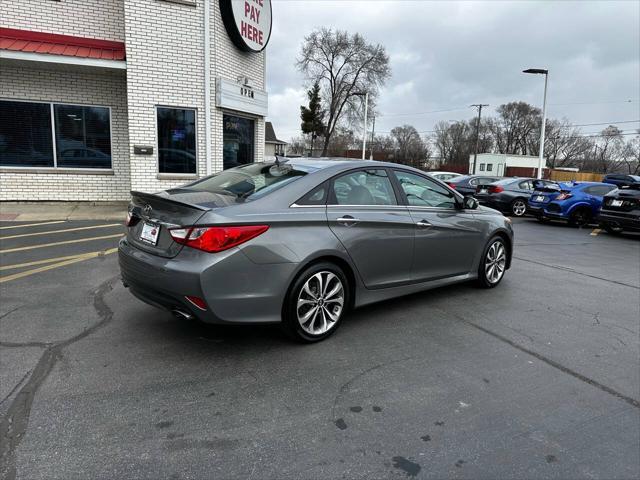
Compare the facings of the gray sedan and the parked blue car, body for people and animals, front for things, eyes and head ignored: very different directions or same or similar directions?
same or similar directions

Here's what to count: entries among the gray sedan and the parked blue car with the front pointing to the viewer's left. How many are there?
0

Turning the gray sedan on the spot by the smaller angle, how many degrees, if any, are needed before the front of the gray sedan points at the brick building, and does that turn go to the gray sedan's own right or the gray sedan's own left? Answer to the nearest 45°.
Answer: approximately 90° to the gray sedan's own left

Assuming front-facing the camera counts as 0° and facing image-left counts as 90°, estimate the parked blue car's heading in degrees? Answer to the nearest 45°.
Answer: approximately 225°

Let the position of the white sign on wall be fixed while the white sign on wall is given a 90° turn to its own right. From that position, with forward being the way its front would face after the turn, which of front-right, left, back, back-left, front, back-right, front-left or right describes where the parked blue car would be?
back-left

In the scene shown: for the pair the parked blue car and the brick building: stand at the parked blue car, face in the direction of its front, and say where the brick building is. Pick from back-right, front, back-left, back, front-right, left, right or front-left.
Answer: back

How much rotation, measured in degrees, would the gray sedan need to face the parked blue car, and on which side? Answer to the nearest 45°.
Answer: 0° — it already faces it

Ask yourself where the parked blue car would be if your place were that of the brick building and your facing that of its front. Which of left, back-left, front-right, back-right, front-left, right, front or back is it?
front-left

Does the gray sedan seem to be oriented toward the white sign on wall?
no

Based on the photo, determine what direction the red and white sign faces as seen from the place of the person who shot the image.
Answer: facing the viewer and to the right of the viewer

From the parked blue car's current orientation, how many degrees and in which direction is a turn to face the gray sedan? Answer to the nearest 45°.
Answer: approximately 135° to its right

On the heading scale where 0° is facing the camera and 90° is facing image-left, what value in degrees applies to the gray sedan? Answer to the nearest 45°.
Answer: approximately 225°

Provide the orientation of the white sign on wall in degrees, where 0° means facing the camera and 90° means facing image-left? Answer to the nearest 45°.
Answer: approximately 315°

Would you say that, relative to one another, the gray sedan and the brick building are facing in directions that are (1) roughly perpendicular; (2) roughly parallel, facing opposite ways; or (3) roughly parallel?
roughly perpendicular

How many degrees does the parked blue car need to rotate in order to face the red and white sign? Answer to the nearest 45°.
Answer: approximately 180°
